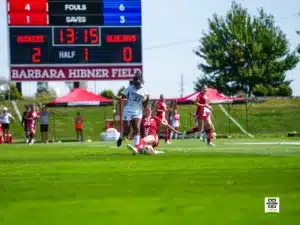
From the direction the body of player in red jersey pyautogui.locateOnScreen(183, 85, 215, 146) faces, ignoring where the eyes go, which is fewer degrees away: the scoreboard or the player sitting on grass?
the player sitting on grass

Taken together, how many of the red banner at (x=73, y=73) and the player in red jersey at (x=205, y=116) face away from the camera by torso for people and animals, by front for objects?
0

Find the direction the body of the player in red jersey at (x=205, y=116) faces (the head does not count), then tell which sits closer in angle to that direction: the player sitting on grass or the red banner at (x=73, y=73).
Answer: the player sitting on grass

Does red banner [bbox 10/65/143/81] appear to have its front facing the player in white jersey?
yes
